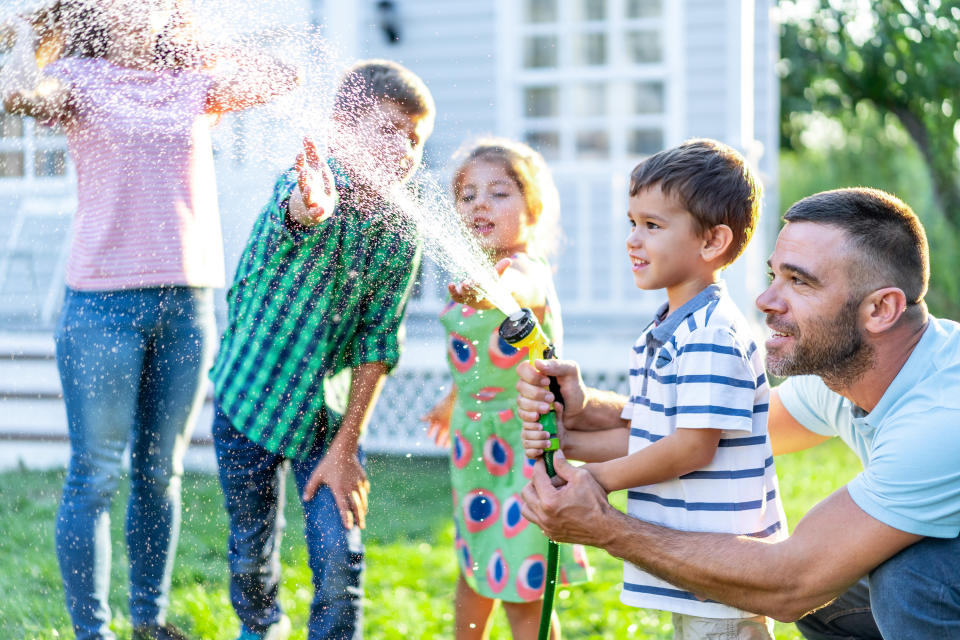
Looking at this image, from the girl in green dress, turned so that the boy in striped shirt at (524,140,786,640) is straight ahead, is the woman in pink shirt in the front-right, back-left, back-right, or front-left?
back-right

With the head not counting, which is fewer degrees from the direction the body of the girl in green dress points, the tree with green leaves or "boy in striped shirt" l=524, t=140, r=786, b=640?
the boy in striped shirt

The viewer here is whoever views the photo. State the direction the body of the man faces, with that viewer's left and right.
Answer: facing to the left of the viewer

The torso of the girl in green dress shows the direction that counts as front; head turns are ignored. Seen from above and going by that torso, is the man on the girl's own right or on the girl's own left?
on the girl's own left

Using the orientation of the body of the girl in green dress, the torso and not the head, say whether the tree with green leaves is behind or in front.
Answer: behind

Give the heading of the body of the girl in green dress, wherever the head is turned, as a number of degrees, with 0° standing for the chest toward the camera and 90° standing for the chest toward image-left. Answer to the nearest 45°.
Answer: approximately 45°

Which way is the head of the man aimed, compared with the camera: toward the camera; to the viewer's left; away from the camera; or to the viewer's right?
to the viewer's left

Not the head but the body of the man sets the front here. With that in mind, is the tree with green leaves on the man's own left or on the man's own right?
on the man's own right

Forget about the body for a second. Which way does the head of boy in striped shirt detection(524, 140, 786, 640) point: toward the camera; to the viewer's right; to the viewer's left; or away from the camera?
to the viewer's left
